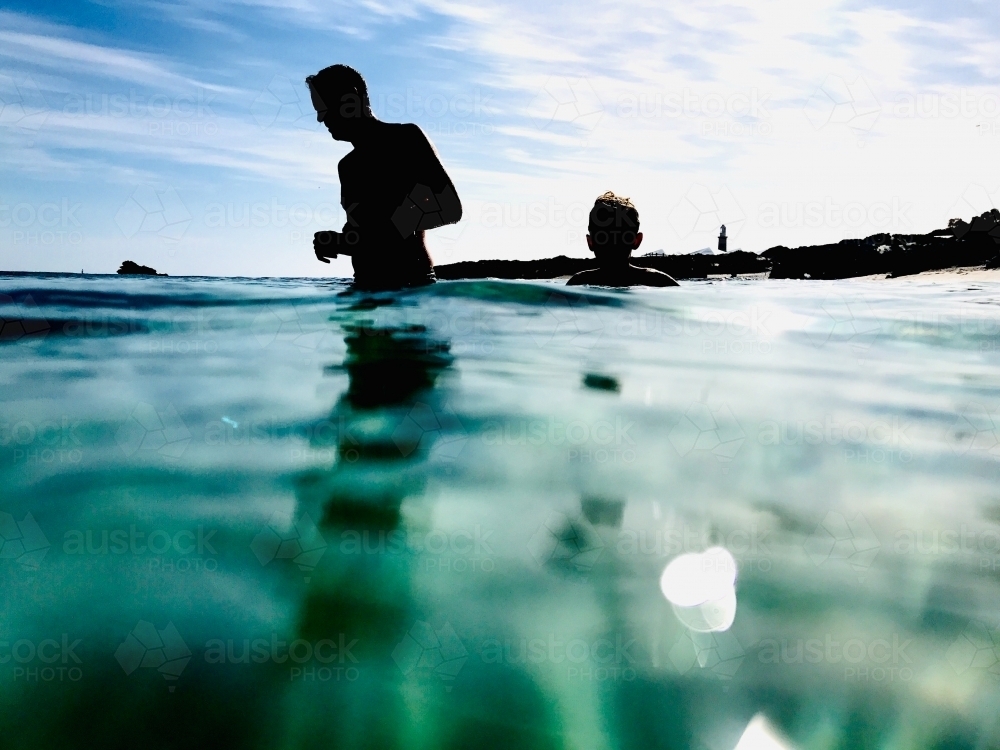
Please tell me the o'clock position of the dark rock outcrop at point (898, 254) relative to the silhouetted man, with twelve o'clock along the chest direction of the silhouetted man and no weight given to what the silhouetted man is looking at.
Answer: The dark rock outcrop is roughly at 5 o'clock from the silhouetted man.

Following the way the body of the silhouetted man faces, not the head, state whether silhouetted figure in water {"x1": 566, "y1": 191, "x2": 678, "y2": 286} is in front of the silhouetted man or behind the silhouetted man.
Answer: behind

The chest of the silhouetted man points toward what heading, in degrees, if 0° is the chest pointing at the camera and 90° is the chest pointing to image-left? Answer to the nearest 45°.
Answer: approximately 90°

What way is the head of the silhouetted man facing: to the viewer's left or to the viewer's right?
to the viewer's left
